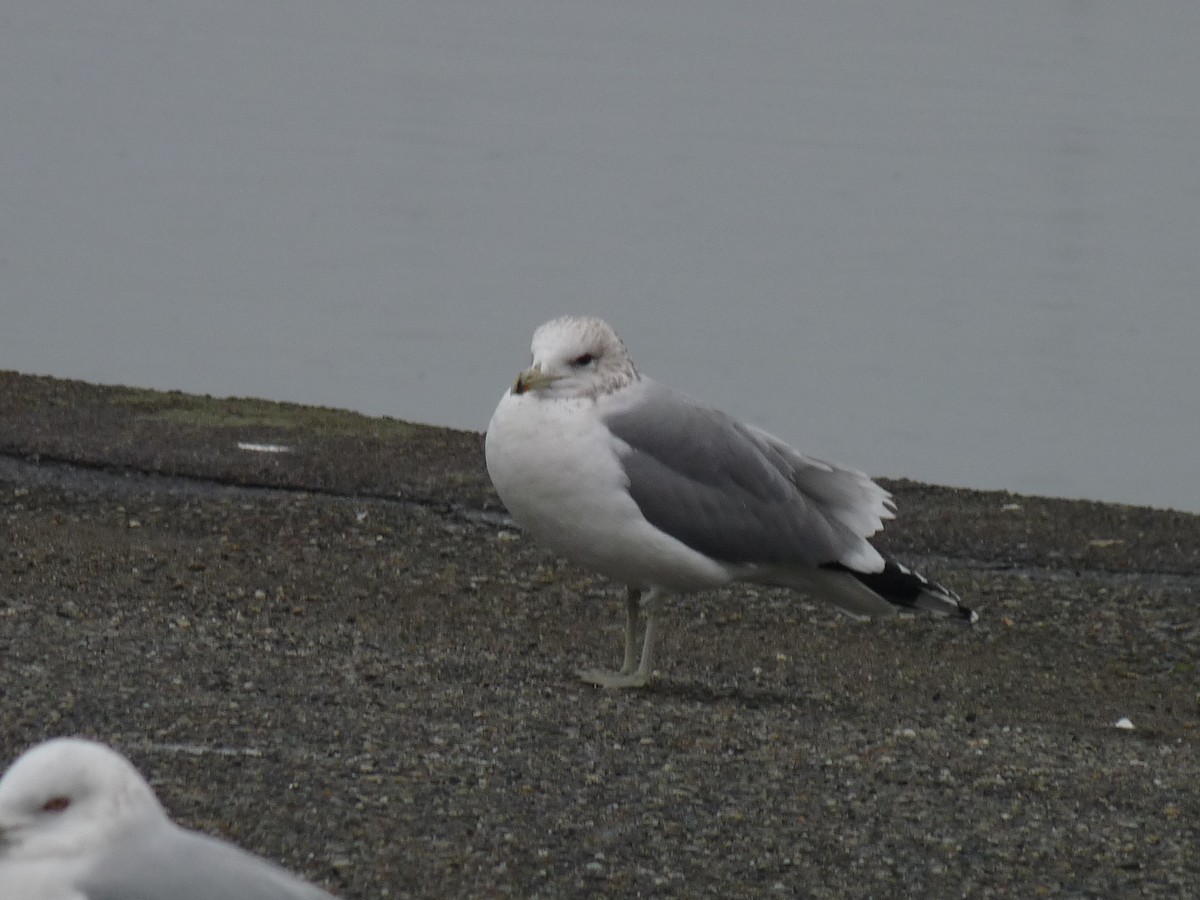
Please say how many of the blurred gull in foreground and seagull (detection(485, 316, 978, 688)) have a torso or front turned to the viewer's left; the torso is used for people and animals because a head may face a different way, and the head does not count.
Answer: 2

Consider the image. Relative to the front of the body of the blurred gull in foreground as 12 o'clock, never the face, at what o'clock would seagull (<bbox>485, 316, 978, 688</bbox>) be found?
The seagull is roughly at 4 o'clock from the blurred gull in foreground.

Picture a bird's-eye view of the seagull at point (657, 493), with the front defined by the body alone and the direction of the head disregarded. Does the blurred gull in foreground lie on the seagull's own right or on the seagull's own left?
on the seagull's own left

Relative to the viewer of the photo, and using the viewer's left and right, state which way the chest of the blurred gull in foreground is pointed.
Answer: facing to the left of the viewer

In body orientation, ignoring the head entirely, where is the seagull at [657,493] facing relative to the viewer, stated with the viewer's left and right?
facing to the left of the viewer
